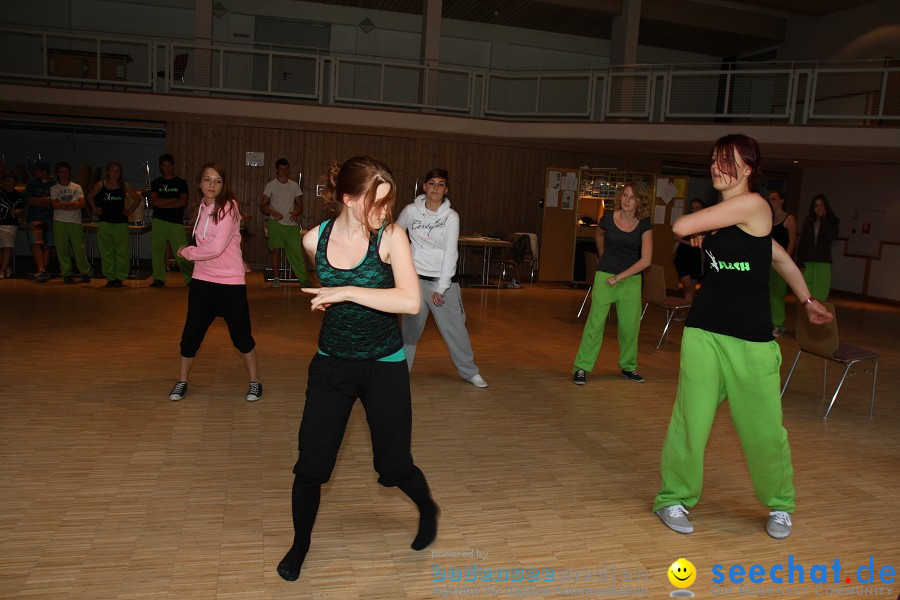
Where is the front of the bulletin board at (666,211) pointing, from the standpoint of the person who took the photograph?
facing the viewer

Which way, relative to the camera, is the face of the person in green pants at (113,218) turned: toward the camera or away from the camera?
toward the camera

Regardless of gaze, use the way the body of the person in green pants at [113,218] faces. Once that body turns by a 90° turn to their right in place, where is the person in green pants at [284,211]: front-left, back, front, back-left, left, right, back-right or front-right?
back

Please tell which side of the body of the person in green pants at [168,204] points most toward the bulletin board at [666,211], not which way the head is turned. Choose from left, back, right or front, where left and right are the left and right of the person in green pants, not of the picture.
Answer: left

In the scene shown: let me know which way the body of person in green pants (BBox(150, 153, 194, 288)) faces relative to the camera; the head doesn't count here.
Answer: toward the camera

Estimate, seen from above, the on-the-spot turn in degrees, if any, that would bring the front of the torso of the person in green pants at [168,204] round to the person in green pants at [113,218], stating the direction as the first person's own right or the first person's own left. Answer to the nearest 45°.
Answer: approximately 135° to the first person's own right

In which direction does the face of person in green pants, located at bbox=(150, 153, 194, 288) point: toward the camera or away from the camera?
toward the camera

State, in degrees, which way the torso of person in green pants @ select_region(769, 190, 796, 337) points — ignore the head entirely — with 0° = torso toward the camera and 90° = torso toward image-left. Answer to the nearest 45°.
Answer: approximately 45°

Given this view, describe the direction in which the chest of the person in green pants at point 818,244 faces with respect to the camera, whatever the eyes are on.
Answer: toward the camera

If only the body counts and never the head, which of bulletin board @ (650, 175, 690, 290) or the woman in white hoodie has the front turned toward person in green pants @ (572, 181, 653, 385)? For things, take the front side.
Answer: the bulletin board
